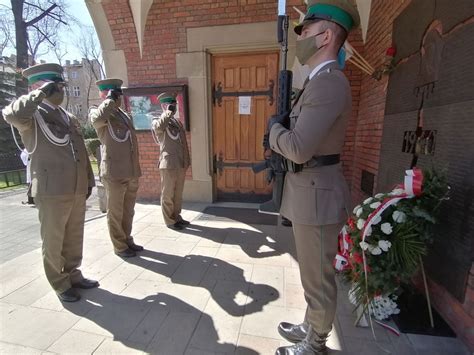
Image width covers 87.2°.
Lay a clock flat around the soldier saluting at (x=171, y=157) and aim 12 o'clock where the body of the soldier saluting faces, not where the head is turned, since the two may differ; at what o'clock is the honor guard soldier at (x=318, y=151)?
The honor guard soldier is roughly at 1 o'clock from the soldier saluting.

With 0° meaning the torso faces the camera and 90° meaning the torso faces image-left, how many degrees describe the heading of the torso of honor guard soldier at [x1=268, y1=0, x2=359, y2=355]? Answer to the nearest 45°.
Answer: approximately 90°

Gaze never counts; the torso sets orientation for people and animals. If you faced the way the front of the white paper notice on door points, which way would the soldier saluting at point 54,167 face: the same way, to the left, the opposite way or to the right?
to the left

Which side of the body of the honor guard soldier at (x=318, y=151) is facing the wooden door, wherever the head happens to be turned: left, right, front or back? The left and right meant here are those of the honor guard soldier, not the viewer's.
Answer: right

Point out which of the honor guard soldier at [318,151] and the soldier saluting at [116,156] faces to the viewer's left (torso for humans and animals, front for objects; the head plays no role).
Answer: the honor guard soldier

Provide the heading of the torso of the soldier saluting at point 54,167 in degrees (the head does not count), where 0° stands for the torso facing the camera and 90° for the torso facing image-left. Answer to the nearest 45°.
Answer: approximately 315°

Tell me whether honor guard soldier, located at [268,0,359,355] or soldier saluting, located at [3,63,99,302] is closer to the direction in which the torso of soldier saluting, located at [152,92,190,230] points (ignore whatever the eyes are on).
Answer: the honor guard soldier

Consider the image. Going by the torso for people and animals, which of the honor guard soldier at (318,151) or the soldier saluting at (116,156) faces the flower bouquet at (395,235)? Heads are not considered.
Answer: the soldier saluting
